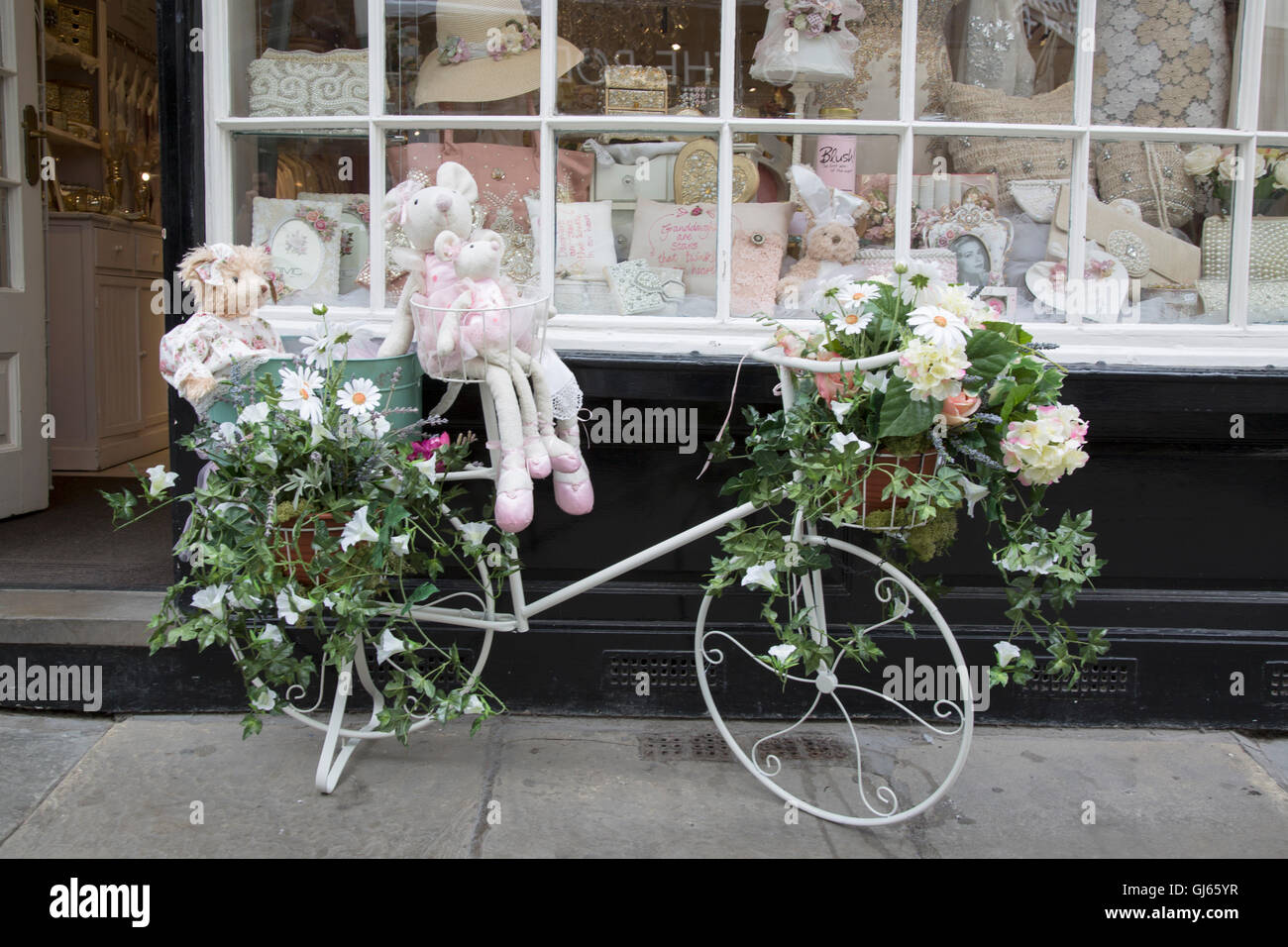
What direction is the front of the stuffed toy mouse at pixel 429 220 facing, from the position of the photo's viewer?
facing the viewer and to the right of the viewer

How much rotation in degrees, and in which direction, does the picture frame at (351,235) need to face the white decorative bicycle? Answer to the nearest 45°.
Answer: approximately 45° to its left

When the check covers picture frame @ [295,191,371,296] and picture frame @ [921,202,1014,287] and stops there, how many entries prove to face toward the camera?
2

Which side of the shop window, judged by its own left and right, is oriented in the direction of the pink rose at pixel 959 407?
front

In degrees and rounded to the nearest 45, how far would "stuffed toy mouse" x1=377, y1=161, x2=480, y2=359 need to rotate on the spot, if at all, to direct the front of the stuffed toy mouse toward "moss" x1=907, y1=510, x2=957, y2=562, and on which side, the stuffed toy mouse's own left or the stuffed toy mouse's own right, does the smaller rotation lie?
approximately 45° to the stuffed toy mouse's own left
